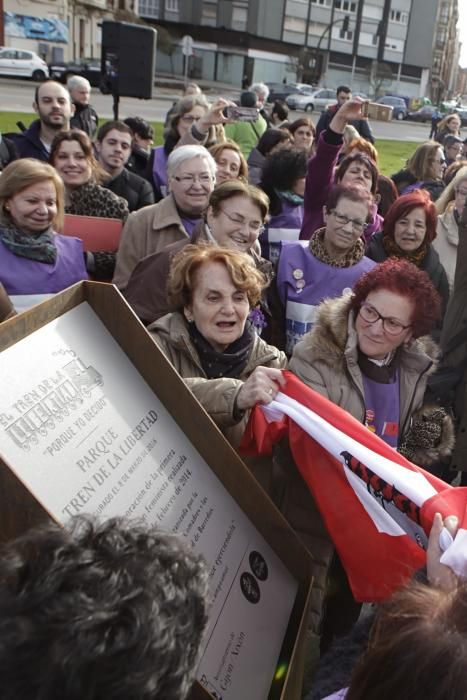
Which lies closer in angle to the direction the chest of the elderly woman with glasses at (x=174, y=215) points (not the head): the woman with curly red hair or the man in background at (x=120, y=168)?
the woman with curly red hair

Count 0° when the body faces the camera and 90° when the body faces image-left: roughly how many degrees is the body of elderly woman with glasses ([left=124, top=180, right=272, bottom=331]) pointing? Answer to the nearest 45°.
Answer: approximately 315°

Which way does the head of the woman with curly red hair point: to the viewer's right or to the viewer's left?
to the viewer's left

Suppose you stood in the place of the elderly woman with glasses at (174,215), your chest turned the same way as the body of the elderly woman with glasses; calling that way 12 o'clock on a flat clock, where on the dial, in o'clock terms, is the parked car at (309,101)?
The parked car is roughly at 8 o'clock from the elderly woman with glasses.

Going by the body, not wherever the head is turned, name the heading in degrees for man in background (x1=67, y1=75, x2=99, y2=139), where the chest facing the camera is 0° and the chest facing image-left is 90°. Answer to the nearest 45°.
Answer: approximately 315°

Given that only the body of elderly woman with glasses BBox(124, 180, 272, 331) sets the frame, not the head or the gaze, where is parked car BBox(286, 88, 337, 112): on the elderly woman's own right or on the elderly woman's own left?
on the elderly woman's own left
